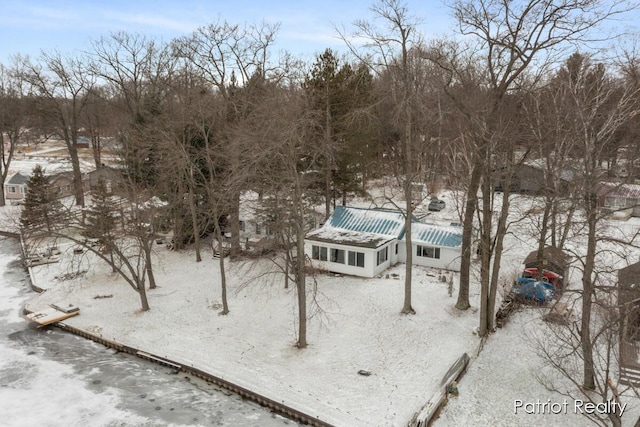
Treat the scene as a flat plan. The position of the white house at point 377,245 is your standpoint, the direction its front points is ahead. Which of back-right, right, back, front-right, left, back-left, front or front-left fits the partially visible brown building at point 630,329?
left

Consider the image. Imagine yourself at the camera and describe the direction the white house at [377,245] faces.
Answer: facing the viewer and to the left of the viewer

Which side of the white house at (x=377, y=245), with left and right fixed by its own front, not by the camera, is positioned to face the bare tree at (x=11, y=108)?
right

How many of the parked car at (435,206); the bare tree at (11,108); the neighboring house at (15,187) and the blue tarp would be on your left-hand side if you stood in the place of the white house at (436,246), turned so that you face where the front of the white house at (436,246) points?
1

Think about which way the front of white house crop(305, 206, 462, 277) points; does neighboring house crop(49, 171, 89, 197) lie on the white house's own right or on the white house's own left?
on the white house's own right

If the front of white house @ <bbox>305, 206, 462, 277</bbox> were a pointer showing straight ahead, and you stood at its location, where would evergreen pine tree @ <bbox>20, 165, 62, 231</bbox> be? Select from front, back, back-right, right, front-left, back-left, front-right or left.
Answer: front-right

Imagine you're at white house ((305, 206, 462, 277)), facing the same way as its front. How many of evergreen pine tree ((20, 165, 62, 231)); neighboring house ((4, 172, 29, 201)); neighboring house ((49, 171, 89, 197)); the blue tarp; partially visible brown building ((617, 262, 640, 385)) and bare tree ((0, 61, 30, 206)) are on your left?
2

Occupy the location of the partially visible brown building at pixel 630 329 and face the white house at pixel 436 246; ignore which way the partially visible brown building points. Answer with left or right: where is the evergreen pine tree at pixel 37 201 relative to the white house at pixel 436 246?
left

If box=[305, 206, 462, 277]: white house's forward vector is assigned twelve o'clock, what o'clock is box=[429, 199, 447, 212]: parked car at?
The parked car is roughly at 5 o'clock from the white house.

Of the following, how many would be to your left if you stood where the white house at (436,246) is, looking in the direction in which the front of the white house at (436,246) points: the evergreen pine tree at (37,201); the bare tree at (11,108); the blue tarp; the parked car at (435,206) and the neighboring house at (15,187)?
1

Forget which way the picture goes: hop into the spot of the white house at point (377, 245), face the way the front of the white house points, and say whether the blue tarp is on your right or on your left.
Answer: on your left
